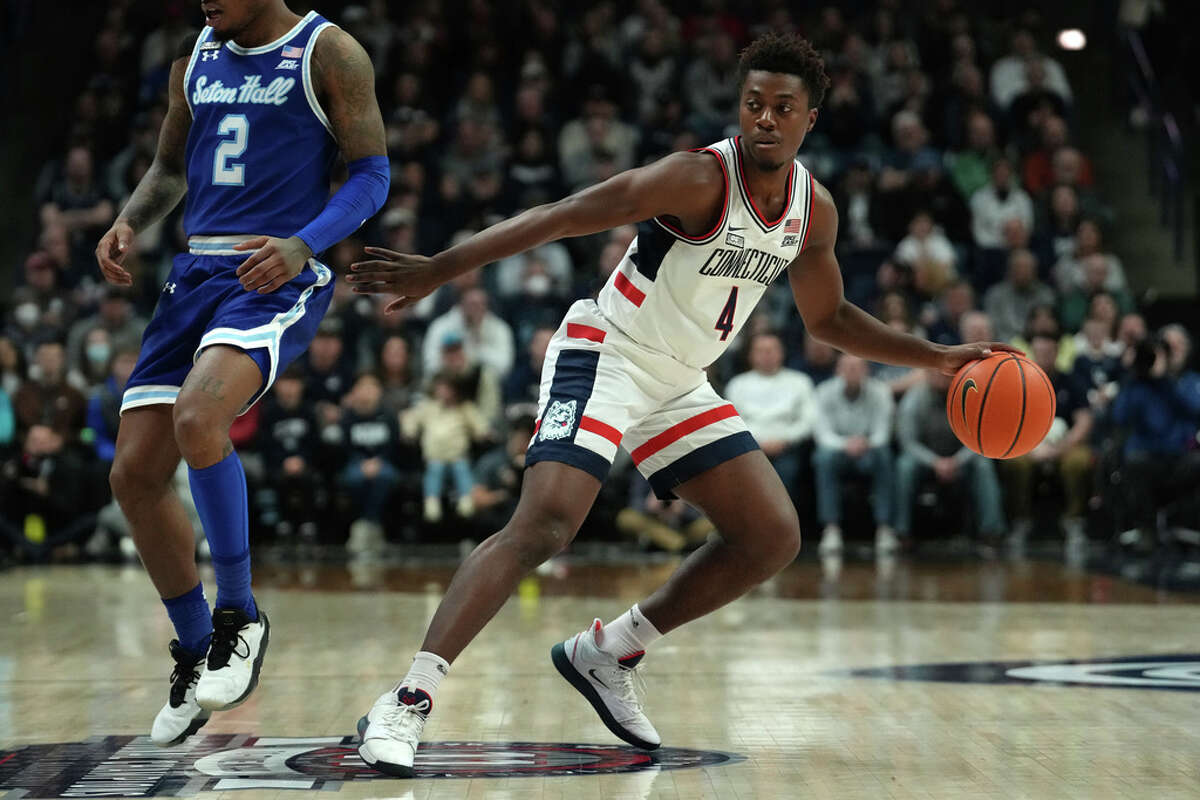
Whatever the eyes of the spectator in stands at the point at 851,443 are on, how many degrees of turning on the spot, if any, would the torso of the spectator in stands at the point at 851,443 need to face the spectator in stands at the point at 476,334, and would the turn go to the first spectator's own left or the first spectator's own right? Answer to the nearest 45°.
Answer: approximately 90° to the first spectator's own right

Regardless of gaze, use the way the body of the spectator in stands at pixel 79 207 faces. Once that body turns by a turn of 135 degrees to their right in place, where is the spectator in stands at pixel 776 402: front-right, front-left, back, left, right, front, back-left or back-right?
back

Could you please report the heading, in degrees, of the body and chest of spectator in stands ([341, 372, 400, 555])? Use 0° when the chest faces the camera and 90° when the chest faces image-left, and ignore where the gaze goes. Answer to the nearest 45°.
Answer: approximately 0°

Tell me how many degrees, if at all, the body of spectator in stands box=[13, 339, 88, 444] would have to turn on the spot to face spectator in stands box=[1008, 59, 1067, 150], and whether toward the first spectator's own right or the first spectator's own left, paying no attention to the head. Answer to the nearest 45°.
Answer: approximately 90° to the first spectator's own left

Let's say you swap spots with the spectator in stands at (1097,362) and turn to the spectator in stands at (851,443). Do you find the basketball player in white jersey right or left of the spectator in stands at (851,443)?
left

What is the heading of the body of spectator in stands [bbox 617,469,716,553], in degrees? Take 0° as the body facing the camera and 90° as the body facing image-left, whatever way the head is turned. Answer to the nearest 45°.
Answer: approximately 0°

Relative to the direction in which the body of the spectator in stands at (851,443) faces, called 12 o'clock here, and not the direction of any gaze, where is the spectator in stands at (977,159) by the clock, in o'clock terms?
the spectator in stands at (977,159) is roughly at 7 o'clock from the spectator in stands at (851,443).

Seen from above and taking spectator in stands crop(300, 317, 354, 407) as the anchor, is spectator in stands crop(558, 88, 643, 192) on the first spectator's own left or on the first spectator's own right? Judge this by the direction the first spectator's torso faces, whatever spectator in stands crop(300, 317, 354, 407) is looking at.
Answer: on the first spectator's own left

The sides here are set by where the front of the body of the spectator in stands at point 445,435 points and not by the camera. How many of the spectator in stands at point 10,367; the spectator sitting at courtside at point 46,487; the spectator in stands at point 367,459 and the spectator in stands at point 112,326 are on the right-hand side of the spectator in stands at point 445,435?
4
